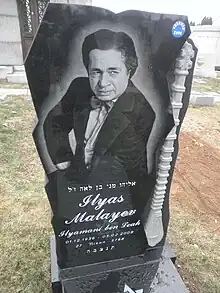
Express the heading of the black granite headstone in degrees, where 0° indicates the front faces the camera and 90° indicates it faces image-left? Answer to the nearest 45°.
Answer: approximately 0°
